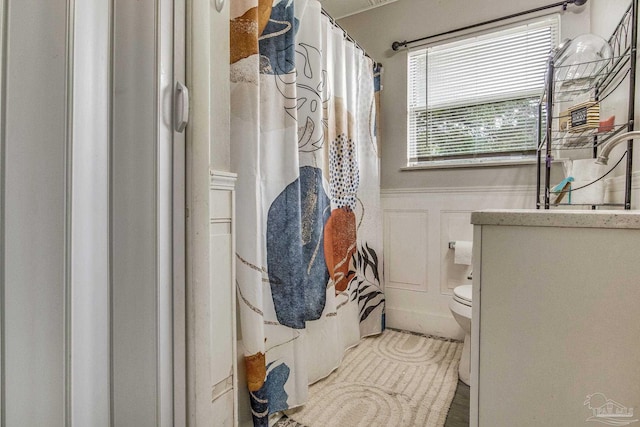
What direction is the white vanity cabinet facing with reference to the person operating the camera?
facing to the left of the viewer

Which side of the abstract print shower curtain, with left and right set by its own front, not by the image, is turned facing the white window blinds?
left

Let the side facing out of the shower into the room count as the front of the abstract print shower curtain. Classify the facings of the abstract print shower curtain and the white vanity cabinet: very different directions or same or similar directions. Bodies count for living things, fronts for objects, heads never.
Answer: very different directions

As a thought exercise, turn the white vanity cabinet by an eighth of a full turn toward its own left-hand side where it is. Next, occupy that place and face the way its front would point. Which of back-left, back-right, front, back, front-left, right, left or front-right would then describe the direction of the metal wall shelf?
back-right

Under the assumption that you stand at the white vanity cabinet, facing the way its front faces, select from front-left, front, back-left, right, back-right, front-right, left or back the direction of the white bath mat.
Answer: front-right

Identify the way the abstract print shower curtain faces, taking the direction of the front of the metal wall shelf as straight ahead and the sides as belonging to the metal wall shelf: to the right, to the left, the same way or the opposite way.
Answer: the opposite way

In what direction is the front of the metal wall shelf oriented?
to the viewer's left

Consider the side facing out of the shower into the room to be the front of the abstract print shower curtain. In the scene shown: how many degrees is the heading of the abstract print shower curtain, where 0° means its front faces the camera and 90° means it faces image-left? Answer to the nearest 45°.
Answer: approximately 315°
